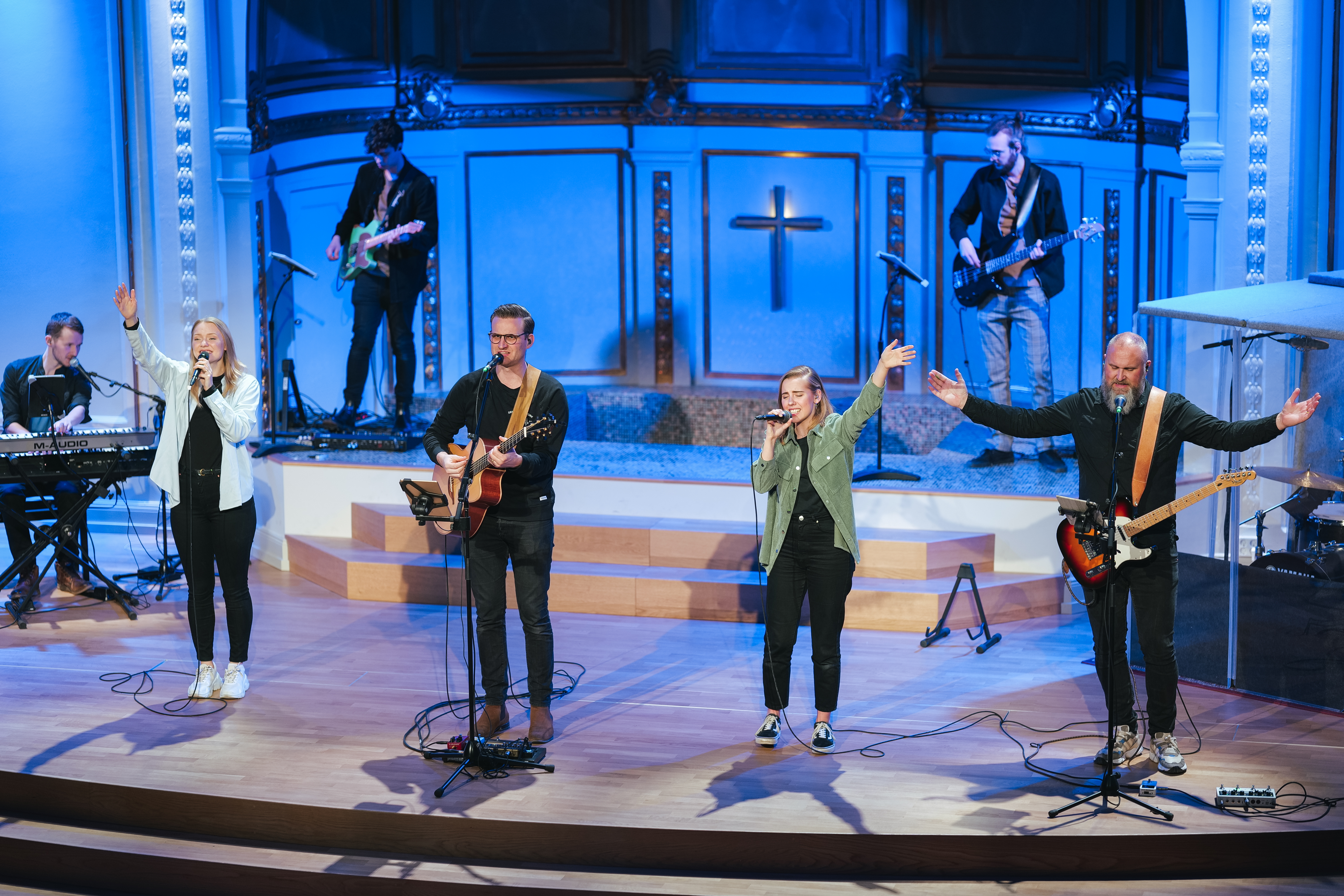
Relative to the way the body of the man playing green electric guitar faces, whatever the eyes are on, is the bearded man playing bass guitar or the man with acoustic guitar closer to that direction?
the man with acoustic guitar

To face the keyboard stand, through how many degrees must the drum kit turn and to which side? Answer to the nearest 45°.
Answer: approximately 45° to its right

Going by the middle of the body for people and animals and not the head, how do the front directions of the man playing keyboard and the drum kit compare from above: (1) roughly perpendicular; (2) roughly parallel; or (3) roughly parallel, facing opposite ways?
roughly perpendicular

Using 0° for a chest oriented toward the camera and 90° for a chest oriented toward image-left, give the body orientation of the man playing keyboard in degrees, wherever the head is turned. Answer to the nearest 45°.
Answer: approximately 0°

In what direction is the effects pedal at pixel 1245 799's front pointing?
away from the camera

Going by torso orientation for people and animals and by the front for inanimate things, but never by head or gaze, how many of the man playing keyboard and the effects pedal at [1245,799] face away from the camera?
1

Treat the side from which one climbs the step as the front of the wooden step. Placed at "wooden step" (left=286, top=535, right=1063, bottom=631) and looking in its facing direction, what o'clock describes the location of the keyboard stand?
The keyboard stand is roughly at 3 o'clock from the wooden step.

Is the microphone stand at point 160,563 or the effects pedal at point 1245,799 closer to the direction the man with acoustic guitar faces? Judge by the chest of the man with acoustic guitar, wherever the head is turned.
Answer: the effects pedal
